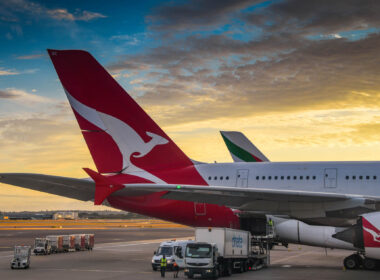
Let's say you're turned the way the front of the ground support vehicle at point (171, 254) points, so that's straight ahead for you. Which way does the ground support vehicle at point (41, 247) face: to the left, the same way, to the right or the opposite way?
the same way

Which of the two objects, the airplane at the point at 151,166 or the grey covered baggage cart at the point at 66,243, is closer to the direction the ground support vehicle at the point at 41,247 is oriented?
the airplane

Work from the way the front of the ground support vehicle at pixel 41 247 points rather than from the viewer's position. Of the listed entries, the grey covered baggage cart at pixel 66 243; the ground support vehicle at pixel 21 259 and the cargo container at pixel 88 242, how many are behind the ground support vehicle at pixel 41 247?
2

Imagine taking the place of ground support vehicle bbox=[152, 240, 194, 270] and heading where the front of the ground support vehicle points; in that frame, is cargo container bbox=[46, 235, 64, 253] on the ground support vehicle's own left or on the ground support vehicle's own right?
on the ground support vehicle's own right

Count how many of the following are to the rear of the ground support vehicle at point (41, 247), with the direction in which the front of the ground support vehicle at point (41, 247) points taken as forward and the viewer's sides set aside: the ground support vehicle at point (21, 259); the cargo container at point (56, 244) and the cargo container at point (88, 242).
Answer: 2

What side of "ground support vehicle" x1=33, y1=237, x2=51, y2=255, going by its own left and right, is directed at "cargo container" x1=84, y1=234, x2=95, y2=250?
back

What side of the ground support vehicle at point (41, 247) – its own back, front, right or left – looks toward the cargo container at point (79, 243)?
back

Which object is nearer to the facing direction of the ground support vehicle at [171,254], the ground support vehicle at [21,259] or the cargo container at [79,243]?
the ground support vehicle

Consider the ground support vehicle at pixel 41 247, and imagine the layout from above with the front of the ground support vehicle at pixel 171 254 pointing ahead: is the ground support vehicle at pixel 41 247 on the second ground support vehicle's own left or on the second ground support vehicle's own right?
on the second ground support vehicle's own right

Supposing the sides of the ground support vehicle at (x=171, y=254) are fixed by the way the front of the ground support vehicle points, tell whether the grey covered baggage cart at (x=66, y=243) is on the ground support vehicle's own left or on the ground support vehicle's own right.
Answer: on the ground support vehicle's own right

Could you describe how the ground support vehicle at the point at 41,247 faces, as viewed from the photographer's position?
facing the viewer and to the left of the viewer

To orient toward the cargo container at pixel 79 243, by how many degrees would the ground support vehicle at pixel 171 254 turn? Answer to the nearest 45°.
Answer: approximately 90° to its right

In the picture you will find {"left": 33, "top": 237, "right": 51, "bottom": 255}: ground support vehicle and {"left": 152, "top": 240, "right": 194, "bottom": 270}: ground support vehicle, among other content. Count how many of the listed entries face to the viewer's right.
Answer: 0
